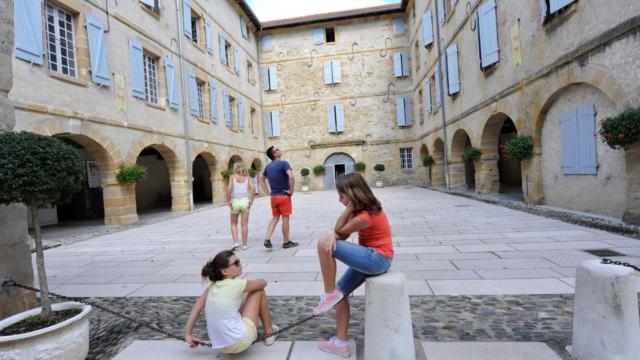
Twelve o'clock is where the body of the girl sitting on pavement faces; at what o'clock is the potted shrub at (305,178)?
The potted shrub is roughly at 11 o'clock from the girl sitting on pavement.

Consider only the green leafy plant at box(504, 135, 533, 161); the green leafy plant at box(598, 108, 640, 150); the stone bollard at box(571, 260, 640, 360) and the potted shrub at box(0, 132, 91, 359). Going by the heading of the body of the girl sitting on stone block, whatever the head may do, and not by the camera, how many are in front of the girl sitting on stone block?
1

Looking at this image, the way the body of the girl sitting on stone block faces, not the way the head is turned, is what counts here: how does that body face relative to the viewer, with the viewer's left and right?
facing to the left of the viewer

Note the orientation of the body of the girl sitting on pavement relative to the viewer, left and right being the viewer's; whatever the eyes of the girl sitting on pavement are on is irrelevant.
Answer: facing away from the viewer and to the right of the viewer

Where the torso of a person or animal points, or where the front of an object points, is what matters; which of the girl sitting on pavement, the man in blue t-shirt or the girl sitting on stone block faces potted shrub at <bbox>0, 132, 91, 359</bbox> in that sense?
the girl sitting on stone block

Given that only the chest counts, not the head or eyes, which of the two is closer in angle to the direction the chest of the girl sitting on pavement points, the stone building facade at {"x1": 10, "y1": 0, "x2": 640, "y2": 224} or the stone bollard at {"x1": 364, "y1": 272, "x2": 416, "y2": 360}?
the stone building facade

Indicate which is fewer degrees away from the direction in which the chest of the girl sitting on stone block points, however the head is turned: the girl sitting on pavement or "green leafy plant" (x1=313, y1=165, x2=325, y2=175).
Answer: the girl sitting on pavement

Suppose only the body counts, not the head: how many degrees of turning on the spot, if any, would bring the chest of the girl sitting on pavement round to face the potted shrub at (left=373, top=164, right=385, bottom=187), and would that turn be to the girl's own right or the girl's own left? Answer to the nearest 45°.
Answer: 0° — they already face it
